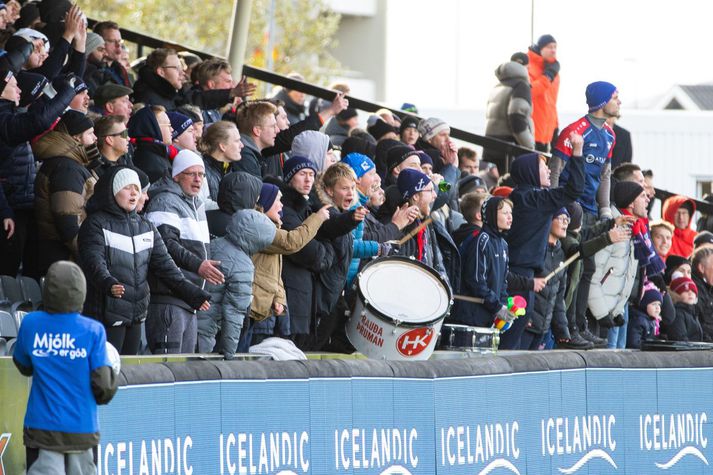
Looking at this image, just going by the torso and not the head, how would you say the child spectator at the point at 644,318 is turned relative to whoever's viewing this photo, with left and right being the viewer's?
facing the viewer and to the right of the viewer

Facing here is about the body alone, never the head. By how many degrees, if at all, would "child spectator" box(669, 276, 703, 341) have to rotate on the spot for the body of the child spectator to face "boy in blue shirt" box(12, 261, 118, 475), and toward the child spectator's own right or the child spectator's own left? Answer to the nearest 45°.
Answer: approximately 45° to the child spectator's own right

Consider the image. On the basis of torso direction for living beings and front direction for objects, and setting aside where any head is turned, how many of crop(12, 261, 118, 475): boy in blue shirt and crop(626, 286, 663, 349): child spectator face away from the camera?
1

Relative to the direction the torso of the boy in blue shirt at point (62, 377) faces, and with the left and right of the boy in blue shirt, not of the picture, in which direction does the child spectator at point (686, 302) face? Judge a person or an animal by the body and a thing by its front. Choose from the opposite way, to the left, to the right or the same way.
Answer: the opposite way

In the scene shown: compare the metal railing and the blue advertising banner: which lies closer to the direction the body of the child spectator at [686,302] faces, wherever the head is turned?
the blue advertising banner

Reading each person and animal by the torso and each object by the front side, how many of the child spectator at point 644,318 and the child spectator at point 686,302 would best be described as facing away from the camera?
0

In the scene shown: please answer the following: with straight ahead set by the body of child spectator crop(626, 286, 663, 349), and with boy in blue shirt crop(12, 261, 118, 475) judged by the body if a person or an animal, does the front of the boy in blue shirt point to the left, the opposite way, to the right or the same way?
the opposite way

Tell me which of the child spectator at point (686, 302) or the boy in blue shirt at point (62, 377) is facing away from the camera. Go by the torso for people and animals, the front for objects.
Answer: the boy in blue shirt

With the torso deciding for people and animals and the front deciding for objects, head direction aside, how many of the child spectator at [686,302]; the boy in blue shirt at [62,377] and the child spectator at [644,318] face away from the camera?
1

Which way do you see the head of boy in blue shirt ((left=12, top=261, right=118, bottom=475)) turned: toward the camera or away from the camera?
away from the camera

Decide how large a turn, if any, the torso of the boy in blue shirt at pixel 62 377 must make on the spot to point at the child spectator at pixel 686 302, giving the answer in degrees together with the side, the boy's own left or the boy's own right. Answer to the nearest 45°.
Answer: approximately 45° to the boy's own right

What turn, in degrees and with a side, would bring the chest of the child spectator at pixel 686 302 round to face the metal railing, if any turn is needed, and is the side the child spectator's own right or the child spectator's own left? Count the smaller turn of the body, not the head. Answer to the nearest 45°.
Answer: approximately 135° to the child spectator's own right

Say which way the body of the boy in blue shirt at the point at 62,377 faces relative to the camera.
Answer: away from the camera

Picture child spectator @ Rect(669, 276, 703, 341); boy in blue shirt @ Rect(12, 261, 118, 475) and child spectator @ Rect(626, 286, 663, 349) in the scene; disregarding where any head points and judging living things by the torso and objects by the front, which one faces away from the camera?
the boy in blue shirt

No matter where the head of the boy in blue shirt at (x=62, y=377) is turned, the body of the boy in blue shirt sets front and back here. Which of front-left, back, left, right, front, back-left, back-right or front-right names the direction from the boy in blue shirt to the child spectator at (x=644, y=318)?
front-right
